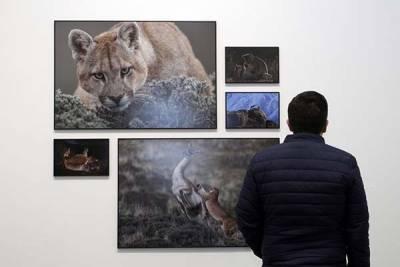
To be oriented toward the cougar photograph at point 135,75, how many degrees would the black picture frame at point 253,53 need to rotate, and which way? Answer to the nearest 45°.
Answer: approximately 90° to its right

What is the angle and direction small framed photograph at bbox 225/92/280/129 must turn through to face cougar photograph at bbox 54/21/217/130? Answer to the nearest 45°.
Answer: approximately 90° to its right

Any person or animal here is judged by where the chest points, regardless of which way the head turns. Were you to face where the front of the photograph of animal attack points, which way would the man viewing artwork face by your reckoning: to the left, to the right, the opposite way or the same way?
the opposite way

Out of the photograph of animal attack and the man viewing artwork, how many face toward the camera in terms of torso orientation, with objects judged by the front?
1

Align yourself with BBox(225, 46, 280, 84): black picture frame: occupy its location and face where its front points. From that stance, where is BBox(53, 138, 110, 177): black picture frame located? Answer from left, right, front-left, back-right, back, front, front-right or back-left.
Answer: right

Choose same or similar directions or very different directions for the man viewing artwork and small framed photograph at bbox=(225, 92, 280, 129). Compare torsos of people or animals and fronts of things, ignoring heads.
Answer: very different directions

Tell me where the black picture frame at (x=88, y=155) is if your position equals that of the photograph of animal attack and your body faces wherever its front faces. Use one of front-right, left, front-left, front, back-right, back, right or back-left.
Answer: right

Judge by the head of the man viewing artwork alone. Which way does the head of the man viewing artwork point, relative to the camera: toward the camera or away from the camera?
away from the camera

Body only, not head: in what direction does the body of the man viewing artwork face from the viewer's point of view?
away from the camera

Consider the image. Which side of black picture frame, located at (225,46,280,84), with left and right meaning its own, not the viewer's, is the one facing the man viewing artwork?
front

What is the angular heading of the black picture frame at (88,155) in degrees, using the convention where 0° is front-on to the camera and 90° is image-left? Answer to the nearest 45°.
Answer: approximately 0°

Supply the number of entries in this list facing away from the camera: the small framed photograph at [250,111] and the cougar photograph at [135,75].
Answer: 0

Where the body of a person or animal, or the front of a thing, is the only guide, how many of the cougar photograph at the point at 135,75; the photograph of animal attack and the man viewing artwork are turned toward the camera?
2
